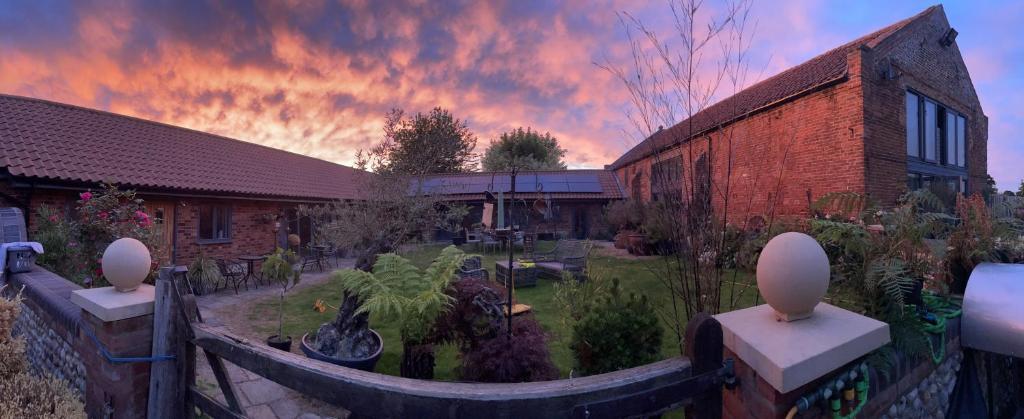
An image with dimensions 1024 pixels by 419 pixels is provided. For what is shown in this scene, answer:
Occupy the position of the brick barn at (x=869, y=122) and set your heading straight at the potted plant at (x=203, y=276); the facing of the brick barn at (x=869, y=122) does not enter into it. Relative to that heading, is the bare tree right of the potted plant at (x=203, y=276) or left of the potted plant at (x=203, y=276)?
left

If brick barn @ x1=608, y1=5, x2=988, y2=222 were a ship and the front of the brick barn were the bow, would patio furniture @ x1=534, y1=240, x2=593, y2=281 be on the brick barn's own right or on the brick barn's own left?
on the brick barn's own right

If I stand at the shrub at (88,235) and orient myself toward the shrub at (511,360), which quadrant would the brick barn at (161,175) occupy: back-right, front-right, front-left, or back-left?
back-left

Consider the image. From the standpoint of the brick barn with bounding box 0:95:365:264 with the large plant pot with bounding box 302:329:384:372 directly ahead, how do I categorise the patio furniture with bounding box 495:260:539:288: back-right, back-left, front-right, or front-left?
front-left

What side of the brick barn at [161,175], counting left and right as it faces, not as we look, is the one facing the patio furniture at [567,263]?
front

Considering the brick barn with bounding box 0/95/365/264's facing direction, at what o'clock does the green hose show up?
The green hose is roughly at 1 o'clock from the brick barn.

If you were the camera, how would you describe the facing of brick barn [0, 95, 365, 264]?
facing the viewer and to the right of the viewer

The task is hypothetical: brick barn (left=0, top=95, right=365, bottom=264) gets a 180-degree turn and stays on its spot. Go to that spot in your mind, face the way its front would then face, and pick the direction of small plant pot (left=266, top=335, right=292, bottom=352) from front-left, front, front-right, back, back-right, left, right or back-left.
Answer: back-left

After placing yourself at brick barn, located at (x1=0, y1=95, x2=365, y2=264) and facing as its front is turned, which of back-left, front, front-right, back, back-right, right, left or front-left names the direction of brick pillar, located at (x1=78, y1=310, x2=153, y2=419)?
front-right

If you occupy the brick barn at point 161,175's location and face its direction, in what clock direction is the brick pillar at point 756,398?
The brick pillar is roughly at 1 o'clock from the brick barn.
